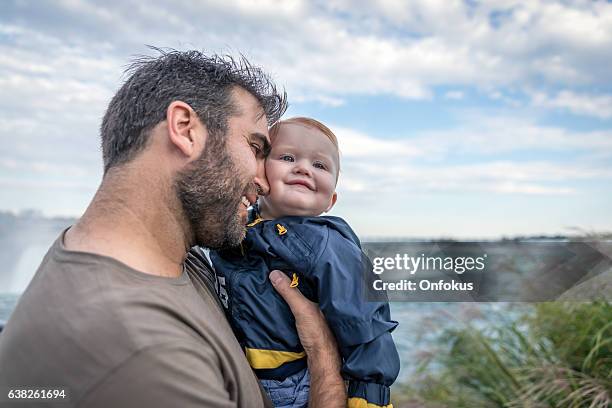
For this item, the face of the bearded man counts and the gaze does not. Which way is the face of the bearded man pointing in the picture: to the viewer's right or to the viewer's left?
to the viewer's right

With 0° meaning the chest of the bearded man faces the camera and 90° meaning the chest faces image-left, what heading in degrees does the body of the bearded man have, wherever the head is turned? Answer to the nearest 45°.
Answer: approximately 270°

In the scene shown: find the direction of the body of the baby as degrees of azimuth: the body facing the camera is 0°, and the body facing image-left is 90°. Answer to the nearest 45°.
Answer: approximately 45°
